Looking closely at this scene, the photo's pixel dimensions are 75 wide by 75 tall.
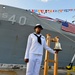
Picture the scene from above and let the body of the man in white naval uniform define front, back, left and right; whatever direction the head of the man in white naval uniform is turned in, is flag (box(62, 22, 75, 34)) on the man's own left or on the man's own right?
on the man's own left

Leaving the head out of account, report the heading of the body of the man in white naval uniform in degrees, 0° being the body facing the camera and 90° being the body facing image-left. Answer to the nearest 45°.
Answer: approximately 315°

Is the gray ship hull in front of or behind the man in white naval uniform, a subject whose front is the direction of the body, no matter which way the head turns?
behind
